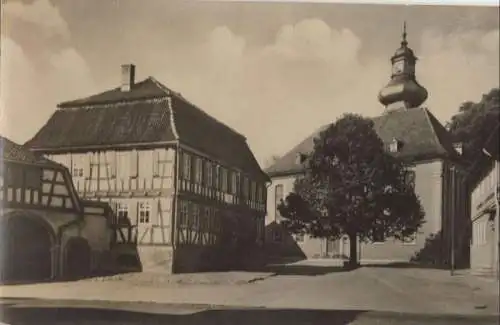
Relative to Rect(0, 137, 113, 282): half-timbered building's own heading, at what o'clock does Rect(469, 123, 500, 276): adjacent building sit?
The adjacent building is roughly at 11 o'clock from the half-timbered building.

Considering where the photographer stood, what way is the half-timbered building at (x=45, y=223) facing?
facing the viewer and to the right of the viewer

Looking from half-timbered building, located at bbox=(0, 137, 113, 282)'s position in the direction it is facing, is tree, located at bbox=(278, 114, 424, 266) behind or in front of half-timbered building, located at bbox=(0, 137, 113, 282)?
in front
